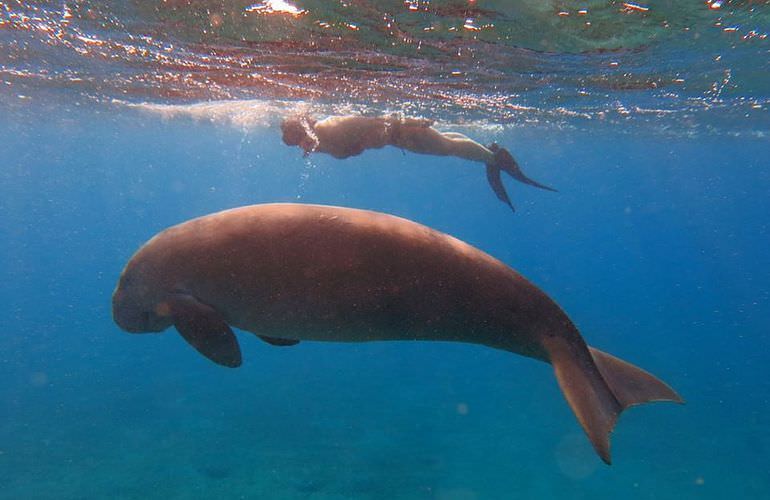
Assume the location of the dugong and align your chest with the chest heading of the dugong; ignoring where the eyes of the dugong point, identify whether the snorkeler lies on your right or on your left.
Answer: on your right

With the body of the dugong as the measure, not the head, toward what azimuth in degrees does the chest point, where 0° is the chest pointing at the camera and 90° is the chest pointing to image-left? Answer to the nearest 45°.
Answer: approximately 90°
